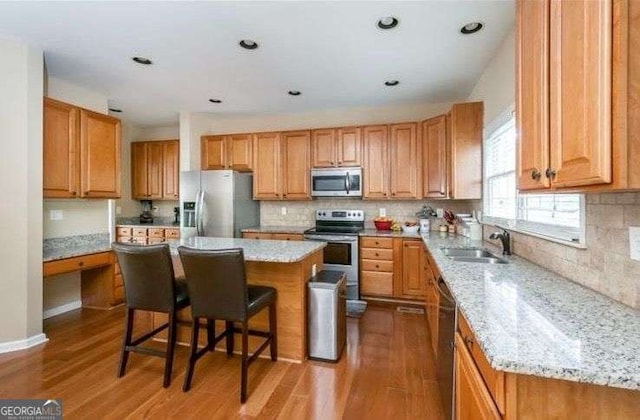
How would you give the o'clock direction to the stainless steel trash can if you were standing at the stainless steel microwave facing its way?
The stainless steel trash can is roughly at 12 o'clock from the stainless steel microwave.

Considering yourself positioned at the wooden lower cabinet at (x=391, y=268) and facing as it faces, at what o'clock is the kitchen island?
The kitchen island is roughly at 1 o'clock from the wooden lower cabinet.

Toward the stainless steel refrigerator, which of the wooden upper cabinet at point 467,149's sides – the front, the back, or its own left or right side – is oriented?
front

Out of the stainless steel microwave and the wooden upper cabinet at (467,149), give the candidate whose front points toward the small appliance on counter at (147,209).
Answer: the wooden upper cabinet

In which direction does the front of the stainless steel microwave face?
toward the camera

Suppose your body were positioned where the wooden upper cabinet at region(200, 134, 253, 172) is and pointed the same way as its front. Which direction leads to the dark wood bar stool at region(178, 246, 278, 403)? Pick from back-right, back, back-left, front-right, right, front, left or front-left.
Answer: front

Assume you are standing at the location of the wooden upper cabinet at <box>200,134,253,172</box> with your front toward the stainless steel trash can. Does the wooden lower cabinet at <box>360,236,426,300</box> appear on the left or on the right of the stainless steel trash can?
left

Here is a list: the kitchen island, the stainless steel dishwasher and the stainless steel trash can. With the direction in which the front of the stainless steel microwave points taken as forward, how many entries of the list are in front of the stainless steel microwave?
3

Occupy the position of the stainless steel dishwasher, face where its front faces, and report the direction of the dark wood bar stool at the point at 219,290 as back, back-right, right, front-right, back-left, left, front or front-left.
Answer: front

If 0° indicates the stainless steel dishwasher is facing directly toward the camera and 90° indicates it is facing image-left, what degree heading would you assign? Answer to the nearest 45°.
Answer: approximately 90°

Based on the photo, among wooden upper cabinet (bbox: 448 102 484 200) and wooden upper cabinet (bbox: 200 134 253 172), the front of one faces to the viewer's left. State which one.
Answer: wooden upper cabinet (bbox: 448 102 484 200)

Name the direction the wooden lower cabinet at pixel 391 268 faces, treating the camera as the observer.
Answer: facing the viewer

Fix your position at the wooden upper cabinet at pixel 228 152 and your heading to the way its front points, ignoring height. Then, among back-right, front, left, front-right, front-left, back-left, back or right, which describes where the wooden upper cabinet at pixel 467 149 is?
front-left
